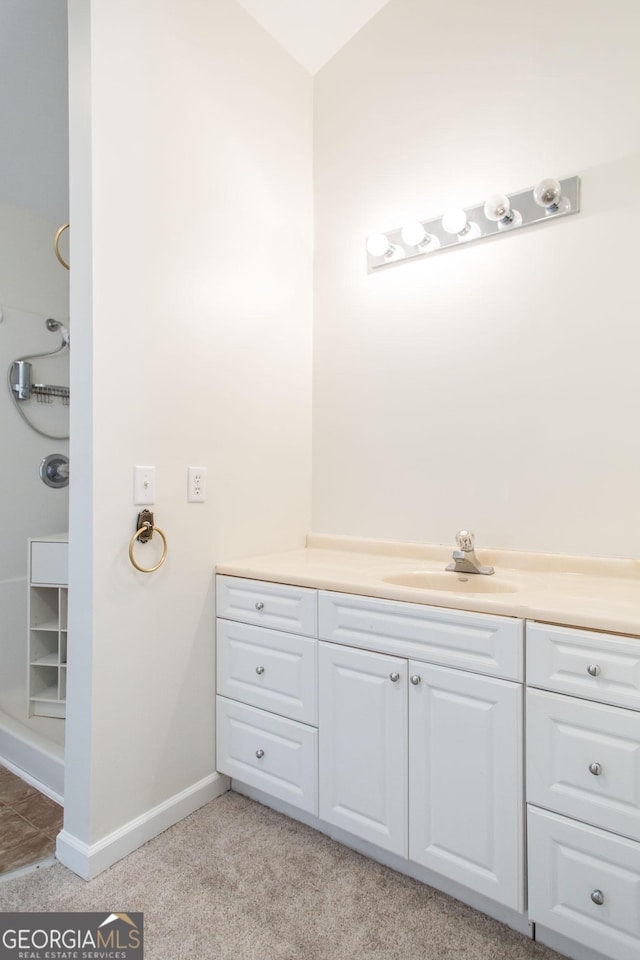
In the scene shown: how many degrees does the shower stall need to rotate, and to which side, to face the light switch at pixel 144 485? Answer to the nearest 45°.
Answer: approximately 45° to its left

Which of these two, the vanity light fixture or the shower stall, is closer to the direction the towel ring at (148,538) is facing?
the vanity light fixture

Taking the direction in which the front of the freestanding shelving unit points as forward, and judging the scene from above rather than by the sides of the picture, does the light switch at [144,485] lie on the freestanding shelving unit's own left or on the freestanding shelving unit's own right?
on the freestanding shelving unit's own left

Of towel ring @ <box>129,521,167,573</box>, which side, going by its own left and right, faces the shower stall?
back

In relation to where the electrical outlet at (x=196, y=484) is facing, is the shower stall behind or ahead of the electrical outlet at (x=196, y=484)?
behind

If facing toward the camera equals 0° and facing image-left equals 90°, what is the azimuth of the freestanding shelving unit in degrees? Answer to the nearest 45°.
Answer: approximately 45°

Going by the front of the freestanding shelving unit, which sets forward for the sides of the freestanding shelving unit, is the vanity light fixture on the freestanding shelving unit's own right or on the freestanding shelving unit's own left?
on the freestanding shelving unit's own left
